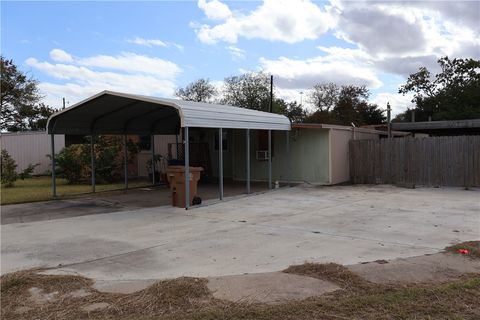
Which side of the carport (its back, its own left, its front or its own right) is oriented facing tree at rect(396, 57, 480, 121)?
back

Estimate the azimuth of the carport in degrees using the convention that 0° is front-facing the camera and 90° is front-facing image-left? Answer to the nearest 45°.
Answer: approximately 45°

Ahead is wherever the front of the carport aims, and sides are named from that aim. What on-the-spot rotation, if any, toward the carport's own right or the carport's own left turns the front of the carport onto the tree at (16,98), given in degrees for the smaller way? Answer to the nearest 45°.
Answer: approximately 90° to the carport's own right

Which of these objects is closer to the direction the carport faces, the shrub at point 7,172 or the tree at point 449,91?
the shrub

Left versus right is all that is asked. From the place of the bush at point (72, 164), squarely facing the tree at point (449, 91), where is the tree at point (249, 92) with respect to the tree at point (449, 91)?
left

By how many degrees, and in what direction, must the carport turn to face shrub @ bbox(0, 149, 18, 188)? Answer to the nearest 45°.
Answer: approximately 90° to its right

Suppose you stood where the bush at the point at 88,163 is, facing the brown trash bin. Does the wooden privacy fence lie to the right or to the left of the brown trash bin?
left
